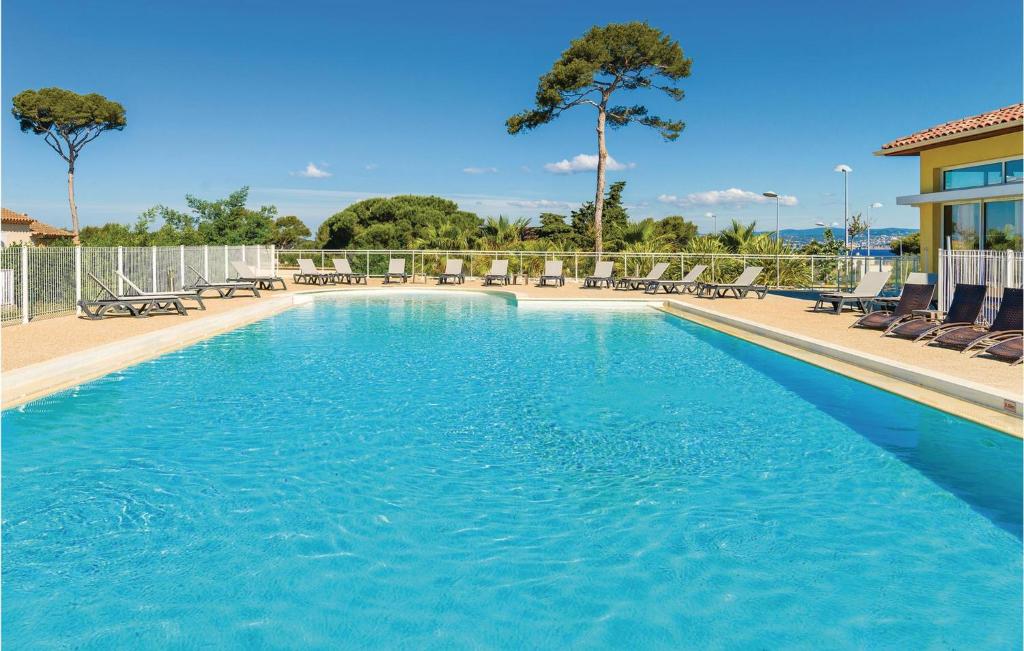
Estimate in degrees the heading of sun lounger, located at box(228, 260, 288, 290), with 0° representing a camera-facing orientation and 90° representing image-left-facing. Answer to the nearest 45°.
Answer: approximately 270°

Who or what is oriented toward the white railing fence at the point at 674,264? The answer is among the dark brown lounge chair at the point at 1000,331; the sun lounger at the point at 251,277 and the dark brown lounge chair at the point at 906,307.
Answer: the sun lounger

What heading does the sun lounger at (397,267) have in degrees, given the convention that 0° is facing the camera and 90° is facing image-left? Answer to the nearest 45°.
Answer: approximately 0°

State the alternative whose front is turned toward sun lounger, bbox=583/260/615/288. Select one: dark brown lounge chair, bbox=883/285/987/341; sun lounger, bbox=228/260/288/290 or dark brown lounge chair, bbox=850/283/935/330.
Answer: sun lounger, bbox=228/260/288/290

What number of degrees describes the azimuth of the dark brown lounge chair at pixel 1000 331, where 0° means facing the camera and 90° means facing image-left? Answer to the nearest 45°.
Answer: approximately 45°

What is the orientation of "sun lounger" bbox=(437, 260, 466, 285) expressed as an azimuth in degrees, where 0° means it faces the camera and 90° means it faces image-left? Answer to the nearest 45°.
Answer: approximately 0°

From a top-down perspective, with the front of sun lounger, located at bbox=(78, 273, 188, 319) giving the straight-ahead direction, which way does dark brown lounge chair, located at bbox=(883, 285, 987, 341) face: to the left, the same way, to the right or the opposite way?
the opposite way

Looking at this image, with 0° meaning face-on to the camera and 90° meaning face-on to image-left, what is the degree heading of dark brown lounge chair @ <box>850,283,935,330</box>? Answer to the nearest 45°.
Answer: approximately 45°
